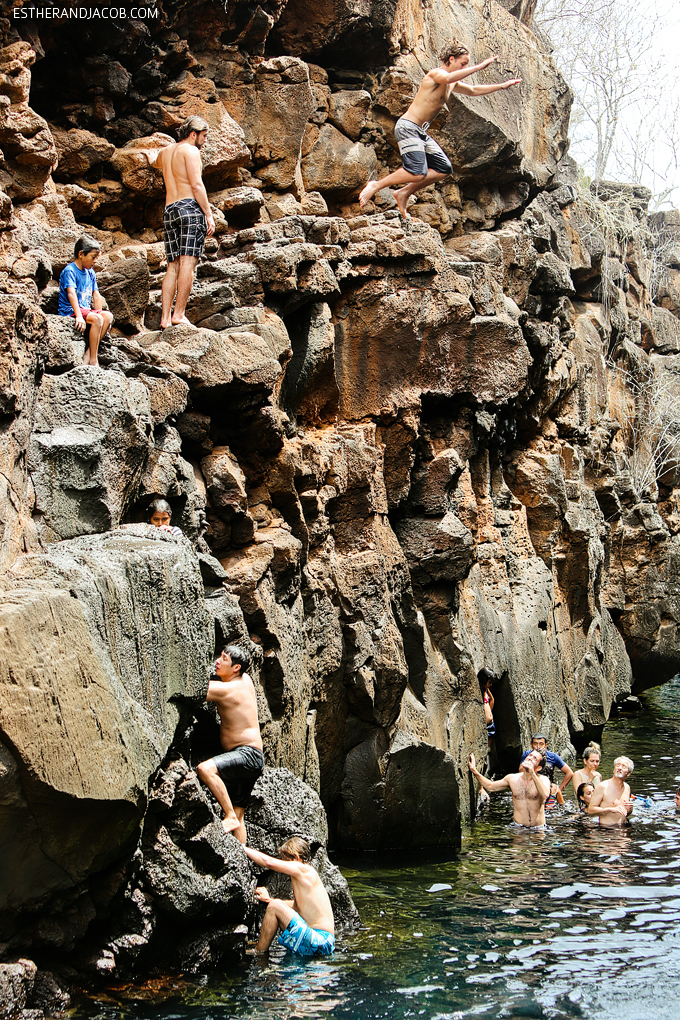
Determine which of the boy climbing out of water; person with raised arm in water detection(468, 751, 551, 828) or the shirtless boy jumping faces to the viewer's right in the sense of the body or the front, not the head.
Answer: the shirtless boy jumping

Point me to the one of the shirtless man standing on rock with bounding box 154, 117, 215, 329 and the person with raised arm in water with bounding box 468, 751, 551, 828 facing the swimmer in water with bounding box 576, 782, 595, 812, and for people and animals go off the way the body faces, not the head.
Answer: the shirtless man standing on rock

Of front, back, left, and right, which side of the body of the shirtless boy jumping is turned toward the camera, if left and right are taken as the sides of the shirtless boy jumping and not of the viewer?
right

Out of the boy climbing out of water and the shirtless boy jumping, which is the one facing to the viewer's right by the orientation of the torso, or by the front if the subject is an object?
the shirtless boy jumping

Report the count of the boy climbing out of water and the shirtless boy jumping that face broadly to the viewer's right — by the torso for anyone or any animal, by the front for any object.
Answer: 1

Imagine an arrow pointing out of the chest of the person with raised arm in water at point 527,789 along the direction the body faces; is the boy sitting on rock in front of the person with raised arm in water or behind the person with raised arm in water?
in front

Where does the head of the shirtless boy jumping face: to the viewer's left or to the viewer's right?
to the viewer's right

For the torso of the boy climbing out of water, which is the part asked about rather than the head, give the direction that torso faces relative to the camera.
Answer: to the viewer's left

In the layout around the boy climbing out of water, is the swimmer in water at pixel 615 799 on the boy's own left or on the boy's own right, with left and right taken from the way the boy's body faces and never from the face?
on the boy's own right

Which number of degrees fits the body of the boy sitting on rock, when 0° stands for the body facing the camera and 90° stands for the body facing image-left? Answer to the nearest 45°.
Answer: approximately 315°

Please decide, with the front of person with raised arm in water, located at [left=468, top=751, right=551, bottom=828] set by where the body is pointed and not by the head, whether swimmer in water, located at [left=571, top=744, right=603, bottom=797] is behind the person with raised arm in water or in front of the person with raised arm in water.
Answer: behind
